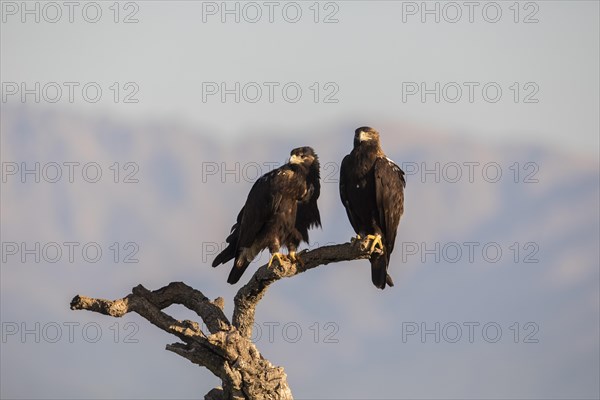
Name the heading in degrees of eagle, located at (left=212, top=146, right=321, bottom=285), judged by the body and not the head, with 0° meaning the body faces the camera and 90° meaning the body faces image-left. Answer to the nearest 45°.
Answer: approximately 315°

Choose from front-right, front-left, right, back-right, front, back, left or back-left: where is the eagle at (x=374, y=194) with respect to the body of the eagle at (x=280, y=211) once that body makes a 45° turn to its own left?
front
